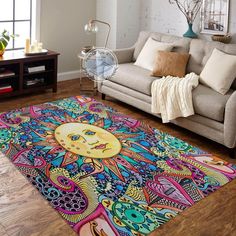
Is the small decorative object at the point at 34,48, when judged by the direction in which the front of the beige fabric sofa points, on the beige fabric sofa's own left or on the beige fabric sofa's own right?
on the beige fabric sofa's own right

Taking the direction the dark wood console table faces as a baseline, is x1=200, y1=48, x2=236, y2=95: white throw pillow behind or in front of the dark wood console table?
in front

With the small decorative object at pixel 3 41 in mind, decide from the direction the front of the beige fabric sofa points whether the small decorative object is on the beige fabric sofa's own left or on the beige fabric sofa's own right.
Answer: on the beige fabric sofa's own right

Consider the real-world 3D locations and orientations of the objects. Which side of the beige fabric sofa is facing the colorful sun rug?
front

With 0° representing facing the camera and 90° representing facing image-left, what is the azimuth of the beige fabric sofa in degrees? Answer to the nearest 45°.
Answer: approximately 45°

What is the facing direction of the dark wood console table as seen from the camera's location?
facing the viewer and to the right of the viewer

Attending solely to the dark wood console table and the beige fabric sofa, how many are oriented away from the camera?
0

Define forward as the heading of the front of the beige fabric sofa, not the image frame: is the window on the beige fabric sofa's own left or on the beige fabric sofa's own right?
on the beige fabric sofa's own right

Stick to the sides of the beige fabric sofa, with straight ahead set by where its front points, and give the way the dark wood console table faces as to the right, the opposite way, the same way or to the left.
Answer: to the left

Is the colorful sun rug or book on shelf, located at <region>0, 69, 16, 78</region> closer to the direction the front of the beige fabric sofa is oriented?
the colorful sun rug

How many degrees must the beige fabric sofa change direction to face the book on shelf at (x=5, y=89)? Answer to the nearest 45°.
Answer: approximately 45° to its right
